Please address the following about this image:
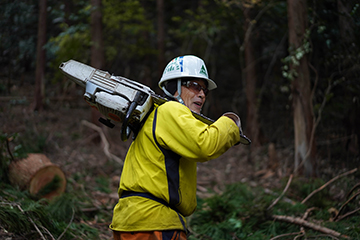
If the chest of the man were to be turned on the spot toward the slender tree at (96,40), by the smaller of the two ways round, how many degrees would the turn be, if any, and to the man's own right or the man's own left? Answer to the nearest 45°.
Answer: approximately 90° to the man's own left

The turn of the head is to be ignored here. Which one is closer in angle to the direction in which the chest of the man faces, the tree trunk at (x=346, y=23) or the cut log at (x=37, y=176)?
the tree trunk

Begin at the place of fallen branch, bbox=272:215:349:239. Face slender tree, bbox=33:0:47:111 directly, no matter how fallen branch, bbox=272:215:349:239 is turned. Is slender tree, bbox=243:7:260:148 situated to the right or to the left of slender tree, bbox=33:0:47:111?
right

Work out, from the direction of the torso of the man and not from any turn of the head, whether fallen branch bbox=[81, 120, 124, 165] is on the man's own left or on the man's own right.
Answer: on the man's own left

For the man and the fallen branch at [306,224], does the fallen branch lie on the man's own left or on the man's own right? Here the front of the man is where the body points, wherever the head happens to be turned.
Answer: on the man's own left

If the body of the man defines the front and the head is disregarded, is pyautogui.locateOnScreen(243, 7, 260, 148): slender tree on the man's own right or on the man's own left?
on the man's own left

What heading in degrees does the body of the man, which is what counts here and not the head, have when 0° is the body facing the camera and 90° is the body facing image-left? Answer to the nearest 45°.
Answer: approximately 270°
